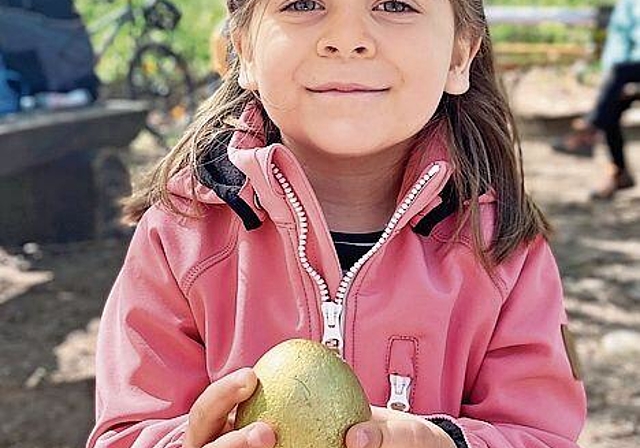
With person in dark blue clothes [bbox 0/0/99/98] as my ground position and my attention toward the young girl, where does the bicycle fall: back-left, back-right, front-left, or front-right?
back-left

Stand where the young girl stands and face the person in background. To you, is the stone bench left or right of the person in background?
left

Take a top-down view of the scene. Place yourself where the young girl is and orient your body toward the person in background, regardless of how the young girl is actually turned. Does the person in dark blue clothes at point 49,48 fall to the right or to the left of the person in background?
left

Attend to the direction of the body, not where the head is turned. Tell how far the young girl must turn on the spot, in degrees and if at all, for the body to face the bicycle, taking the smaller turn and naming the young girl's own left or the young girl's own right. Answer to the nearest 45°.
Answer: approximately 180°

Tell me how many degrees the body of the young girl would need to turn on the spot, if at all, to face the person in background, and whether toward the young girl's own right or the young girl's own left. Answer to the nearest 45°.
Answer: approximately 180°

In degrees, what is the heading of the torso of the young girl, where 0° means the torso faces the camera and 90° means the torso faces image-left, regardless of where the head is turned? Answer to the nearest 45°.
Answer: approximately 0°
